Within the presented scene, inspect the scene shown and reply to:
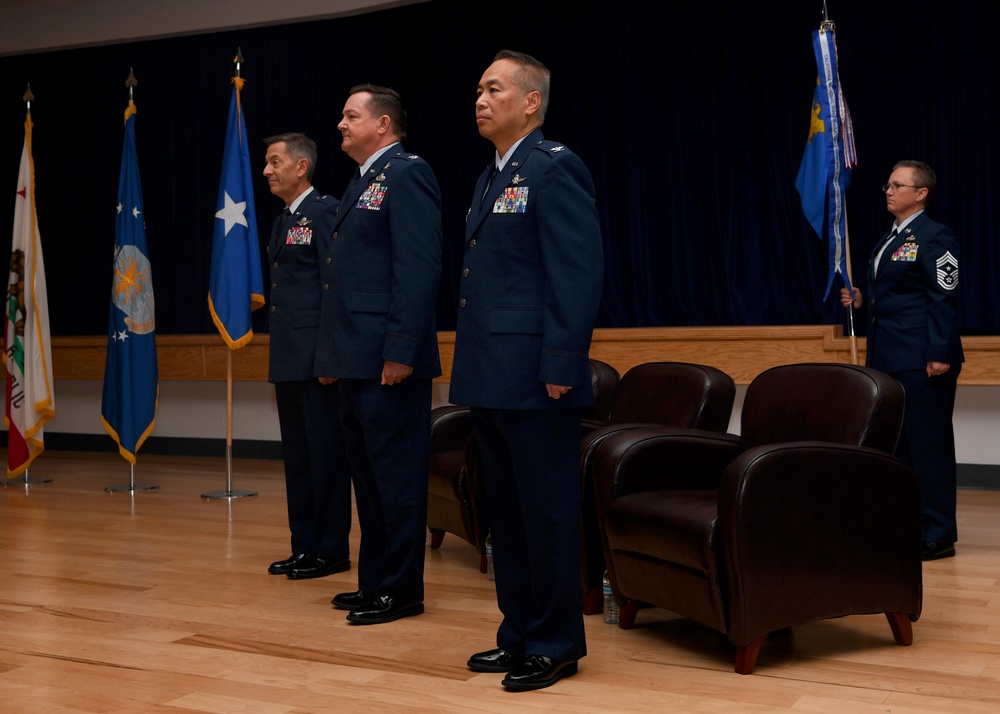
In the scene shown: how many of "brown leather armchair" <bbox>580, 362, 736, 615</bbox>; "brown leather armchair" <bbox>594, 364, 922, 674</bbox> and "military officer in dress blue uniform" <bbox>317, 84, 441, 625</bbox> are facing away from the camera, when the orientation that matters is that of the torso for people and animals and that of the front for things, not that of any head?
0

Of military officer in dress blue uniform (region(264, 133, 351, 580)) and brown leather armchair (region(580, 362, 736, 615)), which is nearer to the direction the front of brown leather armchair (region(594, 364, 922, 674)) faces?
the military officer in dress blue uniform

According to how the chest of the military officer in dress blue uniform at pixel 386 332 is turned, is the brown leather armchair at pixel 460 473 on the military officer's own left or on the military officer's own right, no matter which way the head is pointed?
on the military officer's own right

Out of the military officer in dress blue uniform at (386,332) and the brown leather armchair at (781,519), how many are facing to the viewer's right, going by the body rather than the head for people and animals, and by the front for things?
0

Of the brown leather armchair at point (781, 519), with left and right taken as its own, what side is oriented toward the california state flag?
right

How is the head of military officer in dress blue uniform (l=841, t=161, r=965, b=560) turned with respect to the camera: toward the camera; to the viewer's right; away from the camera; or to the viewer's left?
to the viewer's left

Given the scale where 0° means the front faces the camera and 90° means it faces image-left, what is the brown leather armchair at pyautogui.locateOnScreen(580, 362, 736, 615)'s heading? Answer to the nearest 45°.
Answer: approximately 45°

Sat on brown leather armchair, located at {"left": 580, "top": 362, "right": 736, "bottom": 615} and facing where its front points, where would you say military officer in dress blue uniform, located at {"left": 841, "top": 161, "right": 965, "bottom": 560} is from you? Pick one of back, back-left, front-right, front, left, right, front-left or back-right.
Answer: back

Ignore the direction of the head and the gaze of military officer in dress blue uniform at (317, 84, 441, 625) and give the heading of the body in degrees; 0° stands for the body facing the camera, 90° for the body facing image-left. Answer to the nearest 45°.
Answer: approximately 90°

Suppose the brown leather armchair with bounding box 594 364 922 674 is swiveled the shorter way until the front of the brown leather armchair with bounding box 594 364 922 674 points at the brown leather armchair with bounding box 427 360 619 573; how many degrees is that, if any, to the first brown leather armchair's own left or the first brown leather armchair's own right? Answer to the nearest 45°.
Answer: approximately 90° to the first brown leather armchair's own right

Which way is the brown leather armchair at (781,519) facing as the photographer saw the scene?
facing the viewer and to the left of the viewer

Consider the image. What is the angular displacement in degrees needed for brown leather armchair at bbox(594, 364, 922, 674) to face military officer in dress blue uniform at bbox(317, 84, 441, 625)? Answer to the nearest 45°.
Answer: approximately 45° to its right

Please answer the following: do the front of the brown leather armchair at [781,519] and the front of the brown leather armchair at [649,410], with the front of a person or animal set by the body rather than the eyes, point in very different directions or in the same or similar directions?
same or similar directions

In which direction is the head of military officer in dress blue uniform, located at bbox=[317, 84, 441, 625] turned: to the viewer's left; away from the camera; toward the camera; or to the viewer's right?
to the viewer's left
